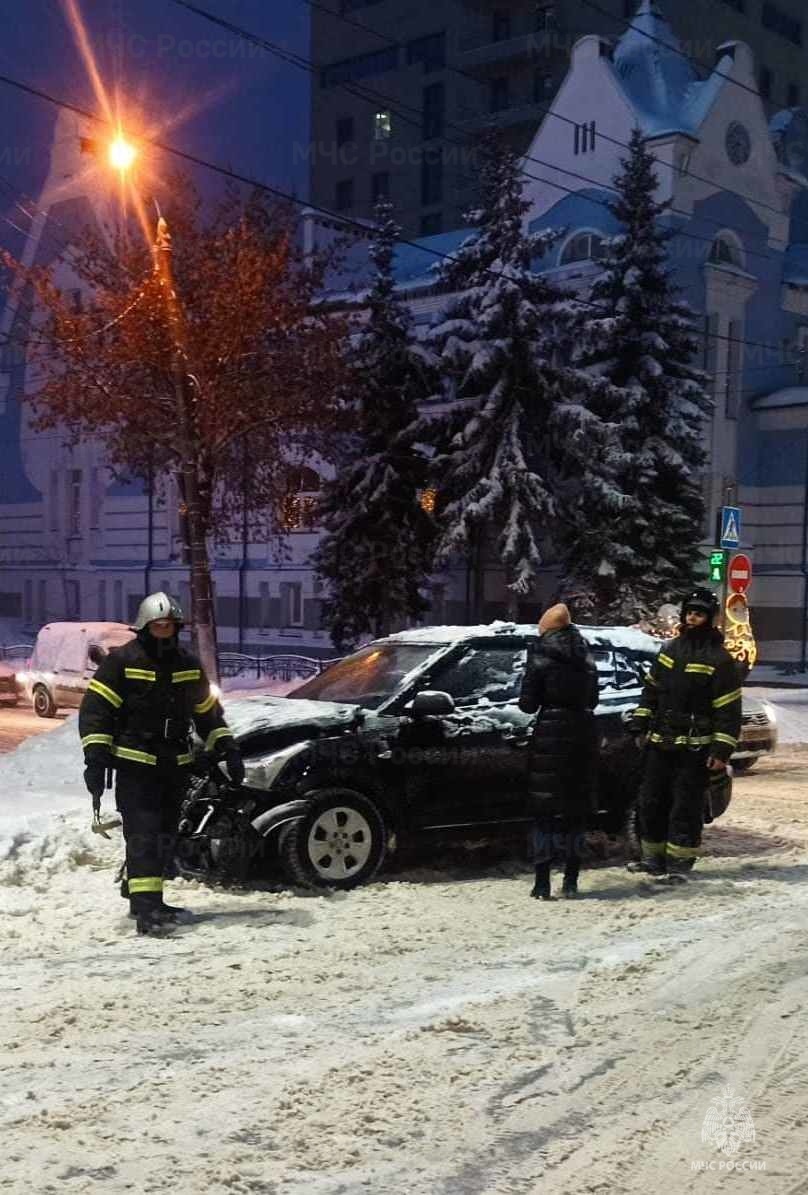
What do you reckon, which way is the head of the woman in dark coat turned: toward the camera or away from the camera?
away from the camera

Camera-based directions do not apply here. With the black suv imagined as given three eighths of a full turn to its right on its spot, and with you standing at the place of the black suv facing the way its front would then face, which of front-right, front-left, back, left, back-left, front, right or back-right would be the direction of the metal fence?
front

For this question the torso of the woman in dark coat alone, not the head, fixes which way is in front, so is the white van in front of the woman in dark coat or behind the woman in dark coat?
in front

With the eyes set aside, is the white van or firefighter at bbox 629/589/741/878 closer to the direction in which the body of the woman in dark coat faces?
the white van

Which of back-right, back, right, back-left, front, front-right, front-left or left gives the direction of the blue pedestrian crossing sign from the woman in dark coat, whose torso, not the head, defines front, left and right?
front-right

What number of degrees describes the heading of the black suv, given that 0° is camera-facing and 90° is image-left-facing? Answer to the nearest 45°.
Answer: approximately 45°

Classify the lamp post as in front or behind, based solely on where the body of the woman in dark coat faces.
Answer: in front

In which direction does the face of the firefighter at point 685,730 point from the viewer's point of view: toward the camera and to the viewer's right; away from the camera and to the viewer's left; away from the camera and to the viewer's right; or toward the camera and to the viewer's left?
toward the camera and to the viewer's left

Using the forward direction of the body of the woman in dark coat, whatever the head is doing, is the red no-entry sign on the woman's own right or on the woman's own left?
on the woman's own right

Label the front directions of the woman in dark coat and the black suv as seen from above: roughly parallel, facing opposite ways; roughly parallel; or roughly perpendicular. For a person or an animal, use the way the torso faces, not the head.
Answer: roughly perpendicular

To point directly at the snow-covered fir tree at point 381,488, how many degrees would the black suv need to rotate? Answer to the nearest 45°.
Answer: approximately 135° to its right
